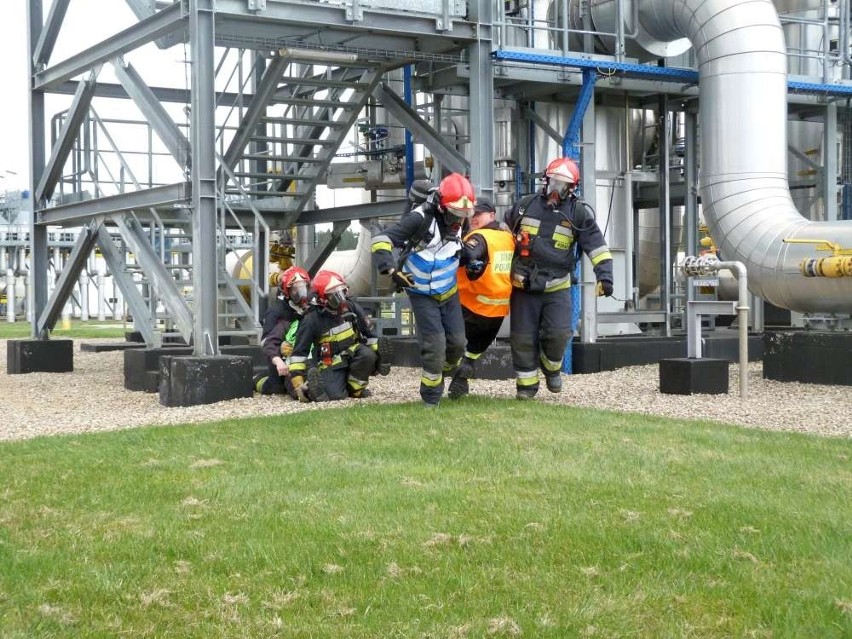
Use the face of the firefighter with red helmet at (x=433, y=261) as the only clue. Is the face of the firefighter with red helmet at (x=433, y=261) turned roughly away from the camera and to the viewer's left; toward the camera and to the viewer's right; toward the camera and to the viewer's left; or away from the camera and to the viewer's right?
toward the camera and to the viewer's right

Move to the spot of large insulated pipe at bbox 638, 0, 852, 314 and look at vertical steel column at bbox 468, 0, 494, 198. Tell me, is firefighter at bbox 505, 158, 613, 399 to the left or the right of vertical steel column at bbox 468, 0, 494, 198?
left

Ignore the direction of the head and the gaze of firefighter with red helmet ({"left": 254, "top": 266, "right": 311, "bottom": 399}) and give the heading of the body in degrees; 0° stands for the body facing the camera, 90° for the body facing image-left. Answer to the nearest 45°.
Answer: approximately 315°

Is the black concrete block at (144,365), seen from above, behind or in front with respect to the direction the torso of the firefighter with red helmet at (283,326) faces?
behind

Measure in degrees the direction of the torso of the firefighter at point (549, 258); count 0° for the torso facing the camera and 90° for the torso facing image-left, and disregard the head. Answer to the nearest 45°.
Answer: approximately 0°

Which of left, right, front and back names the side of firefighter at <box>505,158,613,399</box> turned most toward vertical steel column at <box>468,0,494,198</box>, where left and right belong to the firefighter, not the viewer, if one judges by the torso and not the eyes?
back

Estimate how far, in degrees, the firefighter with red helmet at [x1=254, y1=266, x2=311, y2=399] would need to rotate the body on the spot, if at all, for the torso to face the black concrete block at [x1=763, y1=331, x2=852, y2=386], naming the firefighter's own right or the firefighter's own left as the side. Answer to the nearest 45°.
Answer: approximately 45° to the firefighter's own left

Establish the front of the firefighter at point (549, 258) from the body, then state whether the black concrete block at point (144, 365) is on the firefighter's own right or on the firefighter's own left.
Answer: on the firefighter's own right

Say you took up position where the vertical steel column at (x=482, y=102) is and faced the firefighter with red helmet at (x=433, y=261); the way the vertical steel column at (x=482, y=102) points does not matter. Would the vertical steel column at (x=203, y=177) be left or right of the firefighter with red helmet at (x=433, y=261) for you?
right

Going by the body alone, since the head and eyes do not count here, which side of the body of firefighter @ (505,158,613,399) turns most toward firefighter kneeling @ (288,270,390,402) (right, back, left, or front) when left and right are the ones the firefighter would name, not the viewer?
right

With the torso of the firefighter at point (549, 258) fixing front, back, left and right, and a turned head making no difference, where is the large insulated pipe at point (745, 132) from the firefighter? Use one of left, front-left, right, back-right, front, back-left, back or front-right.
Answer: back-left

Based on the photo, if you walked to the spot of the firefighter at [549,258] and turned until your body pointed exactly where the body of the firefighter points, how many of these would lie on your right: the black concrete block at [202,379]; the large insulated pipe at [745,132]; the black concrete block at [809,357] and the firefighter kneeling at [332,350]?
2
